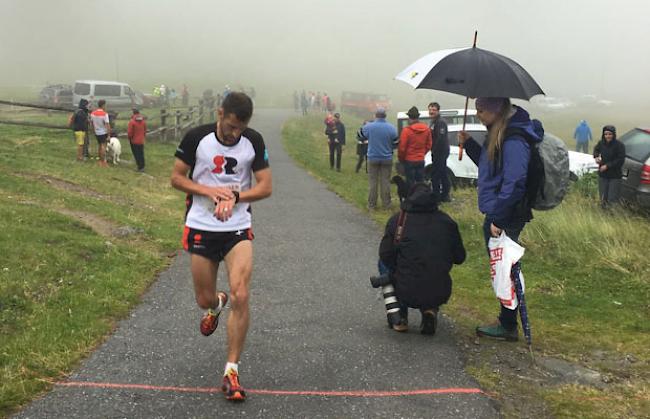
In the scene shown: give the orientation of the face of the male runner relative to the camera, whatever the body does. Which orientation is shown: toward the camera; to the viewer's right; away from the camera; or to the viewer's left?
toward the camera

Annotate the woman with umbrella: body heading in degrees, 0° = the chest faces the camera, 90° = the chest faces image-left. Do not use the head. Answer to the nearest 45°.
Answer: approximately 90°

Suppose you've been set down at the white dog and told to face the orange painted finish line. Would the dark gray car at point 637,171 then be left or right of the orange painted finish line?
left

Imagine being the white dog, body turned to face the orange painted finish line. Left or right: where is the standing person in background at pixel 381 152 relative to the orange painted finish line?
left

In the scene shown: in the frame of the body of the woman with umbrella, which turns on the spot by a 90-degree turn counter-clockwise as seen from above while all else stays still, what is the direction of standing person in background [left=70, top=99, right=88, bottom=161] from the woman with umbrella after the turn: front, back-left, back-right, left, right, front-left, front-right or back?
back-right

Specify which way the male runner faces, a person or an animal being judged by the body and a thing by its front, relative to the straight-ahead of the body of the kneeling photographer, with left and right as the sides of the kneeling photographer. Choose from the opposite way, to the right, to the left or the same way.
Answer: the opposite way

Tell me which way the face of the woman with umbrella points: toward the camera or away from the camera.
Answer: toward the camera

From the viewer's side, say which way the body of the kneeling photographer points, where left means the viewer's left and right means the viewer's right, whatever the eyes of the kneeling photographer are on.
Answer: facing away from the viewer

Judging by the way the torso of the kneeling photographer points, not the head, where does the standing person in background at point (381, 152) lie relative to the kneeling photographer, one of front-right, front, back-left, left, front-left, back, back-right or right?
front

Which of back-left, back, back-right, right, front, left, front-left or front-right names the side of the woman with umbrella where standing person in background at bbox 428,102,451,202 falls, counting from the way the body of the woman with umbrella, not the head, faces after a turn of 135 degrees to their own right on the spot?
front-left

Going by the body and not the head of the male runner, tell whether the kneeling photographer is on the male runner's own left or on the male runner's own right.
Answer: on the male runner's own left

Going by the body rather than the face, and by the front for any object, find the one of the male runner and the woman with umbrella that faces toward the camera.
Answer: the male runner
